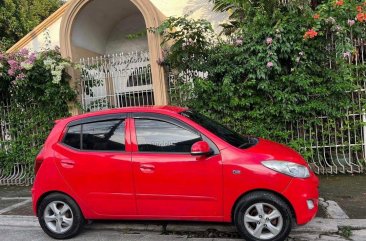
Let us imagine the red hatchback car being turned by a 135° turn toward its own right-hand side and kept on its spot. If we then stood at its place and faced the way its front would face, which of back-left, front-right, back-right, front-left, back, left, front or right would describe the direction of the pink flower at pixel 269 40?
back

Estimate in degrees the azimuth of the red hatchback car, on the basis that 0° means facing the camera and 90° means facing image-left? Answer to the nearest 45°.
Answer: approximately 270°

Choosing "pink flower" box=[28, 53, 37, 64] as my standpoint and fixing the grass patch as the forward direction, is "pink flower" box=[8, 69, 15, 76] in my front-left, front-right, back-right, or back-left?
back-right

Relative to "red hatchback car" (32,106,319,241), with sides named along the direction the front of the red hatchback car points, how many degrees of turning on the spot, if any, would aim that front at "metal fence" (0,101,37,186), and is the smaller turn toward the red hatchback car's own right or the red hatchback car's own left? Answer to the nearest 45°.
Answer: approximately 135° to the red hatchback car's own left

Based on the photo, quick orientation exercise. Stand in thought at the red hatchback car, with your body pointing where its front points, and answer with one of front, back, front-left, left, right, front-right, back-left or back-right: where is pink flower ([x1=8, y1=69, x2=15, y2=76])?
back-left

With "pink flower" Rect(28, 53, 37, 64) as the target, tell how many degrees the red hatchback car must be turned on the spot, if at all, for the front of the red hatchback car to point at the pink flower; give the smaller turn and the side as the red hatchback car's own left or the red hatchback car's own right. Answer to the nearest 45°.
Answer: approximately 135° to the red hatchback car's own left

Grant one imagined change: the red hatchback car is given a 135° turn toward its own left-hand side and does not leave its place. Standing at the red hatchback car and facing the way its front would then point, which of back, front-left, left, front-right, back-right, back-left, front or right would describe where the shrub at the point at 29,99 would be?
front

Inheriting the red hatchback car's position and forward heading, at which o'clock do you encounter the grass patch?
The grass patch is roughly at 12 o'clock from the red hatchback car.
